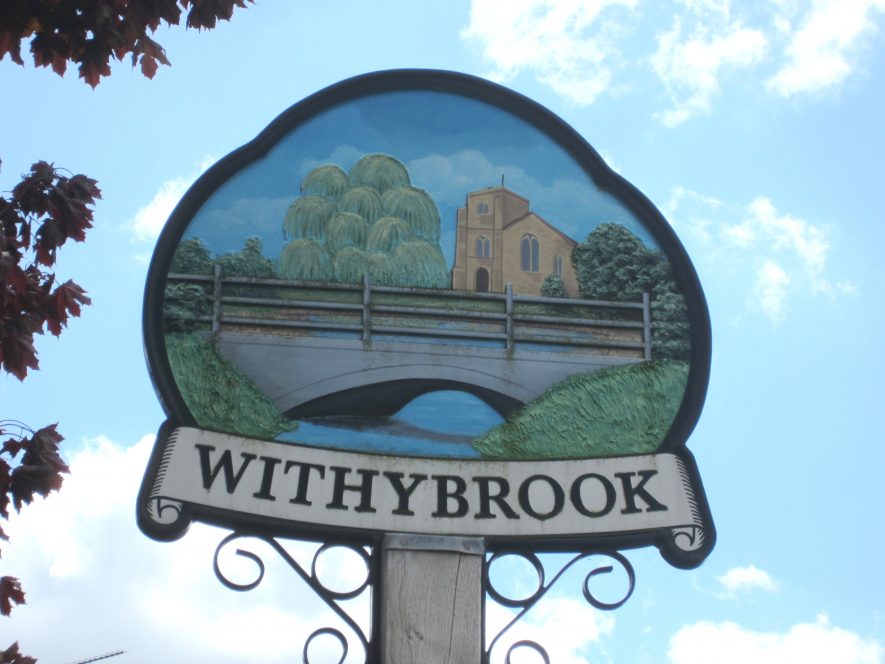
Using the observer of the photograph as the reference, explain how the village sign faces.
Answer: facing the viewer
